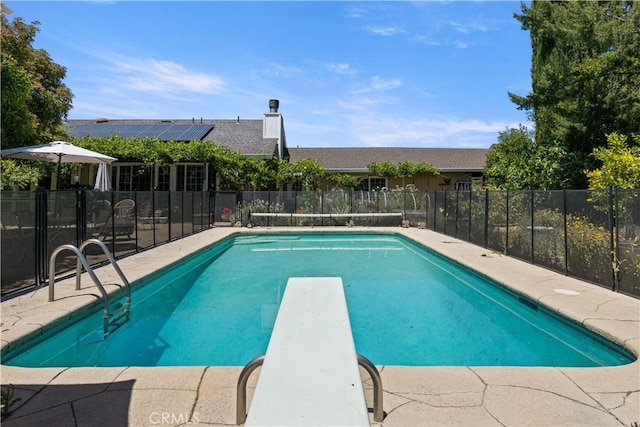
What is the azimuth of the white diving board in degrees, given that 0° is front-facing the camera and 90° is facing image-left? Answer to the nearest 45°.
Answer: approximately 180°

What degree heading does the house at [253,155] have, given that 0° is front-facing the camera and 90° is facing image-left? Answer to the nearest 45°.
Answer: approximately 0°

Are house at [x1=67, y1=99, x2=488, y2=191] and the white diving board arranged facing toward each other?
yes

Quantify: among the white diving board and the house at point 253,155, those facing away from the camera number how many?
1

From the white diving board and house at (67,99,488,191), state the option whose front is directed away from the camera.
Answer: the white diving board

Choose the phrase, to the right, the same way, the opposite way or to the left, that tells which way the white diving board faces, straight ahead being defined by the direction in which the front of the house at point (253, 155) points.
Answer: the opposite way

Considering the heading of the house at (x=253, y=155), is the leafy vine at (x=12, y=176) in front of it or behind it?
in front

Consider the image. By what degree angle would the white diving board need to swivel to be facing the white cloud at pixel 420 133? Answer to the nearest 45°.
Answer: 0° — it already faces it
